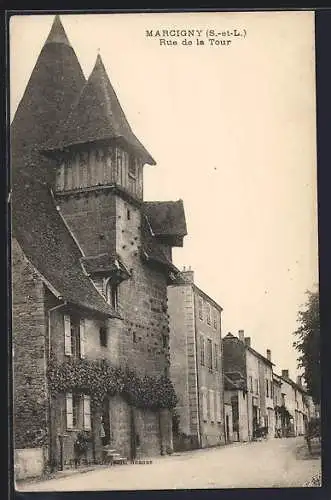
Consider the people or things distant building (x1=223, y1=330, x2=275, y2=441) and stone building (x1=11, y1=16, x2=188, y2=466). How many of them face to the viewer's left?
0

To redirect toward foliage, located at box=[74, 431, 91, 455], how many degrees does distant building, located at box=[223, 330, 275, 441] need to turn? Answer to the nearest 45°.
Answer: approximately 135° to its right

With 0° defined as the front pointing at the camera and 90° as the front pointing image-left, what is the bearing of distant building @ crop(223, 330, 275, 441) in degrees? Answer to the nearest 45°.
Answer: approximately 315°

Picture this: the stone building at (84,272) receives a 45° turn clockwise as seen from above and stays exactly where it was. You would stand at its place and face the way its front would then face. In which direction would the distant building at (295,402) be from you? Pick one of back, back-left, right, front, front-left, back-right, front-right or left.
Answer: left

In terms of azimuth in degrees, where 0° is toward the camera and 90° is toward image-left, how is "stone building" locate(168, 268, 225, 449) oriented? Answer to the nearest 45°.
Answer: approximately 315°

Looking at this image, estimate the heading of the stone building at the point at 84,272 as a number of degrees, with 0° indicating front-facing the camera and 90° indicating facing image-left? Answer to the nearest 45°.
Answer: approximately 315°
